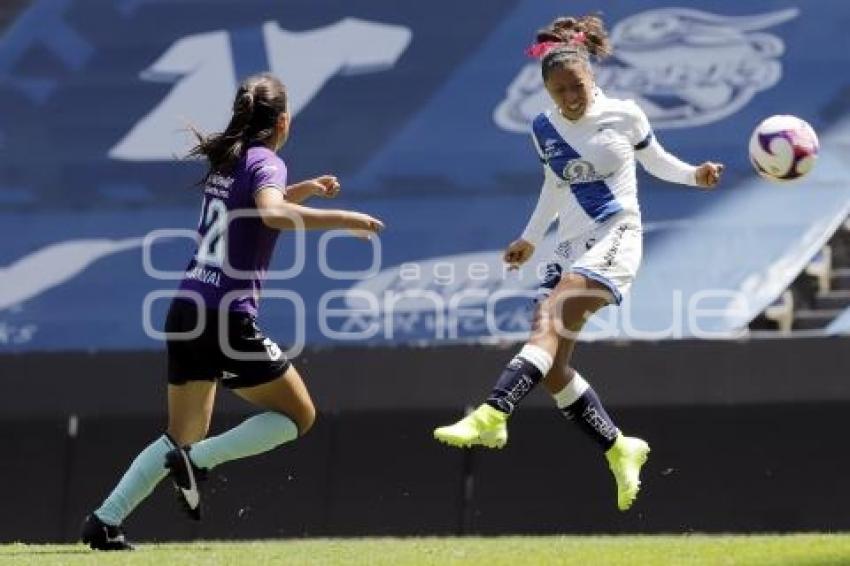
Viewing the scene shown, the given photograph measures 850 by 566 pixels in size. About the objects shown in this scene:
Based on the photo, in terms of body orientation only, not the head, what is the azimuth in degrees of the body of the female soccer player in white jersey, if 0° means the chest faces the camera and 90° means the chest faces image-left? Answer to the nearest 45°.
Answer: approximately 45°

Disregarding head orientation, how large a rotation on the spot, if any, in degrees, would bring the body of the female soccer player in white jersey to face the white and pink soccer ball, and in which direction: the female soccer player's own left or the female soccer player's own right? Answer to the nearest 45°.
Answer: approximately 135° to the female soccer player's own left

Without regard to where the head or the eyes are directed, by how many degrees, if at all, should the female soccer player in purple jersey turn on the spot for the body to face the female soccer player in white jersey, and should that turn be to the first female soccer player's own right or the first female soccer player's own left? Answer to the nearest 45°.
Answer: approximately 45° to the first female soccer player's own right

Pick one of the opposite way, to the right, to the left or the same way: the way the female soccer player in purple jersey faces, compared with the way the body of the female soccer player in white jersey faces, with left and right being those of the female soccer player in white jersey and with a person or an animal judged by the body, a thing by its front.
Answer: the opposite way

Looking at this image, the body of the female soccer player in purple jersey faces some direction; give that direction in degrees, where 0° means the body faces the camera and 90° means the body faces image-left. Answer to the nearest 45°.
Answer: approximately 225°

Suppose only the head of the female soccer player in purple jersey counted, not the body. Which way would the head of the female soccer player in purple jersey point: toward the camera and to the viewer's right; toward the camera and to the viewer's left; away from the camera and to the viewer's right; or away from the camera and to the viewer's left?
away from the camera and to the viewer's right
